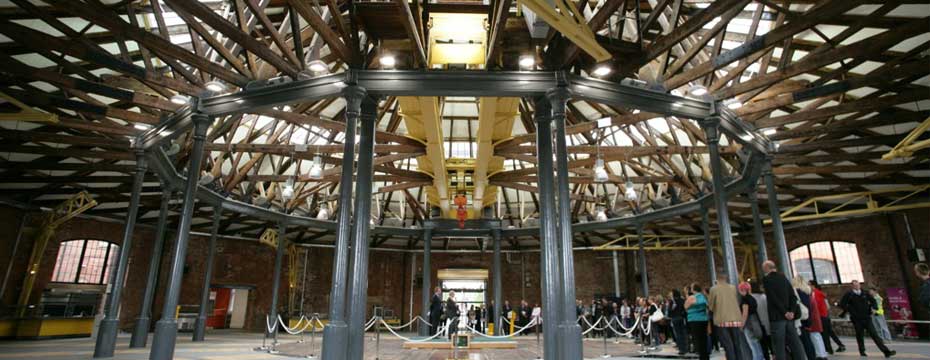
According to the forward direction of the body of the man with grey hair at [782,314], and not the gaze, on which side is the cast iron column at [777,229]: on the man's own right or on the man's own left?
on the man's own right

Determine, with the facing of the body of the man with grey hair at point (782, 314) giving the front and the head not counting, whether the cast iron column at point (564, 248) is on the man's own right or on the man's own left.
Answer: on the man's own left

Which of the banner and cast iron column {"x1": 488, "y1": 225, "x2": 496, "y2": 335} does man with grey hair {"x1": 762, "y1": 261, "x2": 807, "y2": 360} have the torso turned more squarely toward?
the cast iron column

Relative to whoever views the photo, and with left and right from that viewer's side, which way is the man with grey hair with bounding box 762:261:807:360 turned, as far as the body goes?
facing away from the viewer and to the left of the viewer

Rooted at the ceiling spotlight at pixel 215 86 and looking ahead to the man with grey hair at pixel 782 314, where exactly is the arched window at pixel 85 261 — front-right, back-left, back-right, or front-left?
back-left

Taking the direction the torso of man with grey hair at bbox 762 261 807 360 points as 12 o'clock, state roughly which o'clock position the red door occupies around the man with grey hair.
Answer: The red door is roughly at 11 o'clock from the man with grey hair.

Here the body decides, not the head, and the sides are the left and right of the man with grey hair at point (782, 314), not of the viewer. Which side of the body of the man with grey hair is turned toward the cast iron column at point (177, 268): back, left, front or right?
left

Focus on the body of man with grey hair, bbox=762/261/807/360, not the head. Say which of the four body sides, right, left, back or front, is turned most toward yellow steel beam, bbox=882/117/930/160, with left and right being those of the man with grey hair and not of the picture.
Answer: right

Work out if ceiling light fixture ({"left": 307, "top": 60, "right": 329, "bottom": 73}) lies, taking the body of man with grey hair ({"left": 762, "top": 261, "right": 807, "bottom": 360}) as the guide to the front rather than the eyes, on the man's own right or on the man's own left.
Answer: on the man's own left

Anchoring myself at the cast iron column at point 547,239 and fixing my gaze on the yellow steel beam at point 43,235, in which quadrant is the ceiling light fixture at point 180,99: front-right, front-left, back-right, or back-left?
front-left

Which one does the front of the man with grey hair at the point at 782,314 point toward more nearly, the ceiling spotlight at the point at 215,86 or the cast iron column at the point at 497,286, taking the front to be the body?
the cast iron column
